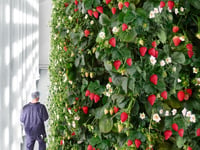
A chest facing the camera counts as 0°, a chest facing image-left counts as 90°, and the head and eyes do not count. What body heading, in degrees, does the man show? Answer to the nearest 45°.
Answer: approximately 180°

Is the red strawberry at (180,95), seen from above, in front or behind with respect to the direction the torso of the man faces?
behind
